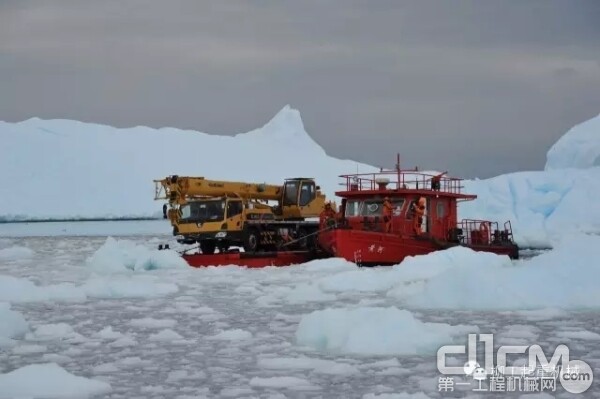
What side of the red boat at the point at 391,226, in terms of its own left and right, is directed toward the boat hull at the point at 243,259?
front

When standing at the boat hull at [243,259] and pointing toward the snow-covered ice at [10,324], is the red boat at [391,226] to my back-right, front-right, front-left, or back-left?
back-left

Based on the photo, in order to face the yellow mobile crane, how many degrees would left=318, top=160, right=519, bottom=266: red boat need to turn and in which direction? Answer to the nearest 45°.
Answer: approximately 45° to its right

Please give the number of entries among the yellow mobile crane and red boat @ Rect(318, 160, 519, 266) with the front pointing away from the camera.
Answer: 0

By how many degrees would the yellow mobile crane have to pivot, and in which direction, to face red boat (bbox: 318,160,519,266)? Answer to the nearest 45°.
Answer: approximately 135° to its left

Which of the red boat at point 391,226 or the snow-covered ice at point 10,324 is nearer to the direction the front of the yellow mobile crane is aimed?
the snow-covered ice

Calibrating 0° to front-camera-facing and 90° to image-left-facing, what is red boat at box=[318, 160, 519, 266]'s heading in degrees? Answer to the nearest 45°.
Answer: approximately 45°

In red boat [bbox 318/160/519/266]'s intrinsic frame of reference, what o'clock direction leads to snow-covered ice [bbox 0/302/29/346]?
The snow-covered ice is roughly at 11 o'clock from the red boat.

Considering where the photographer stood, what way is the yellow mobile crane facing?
facing the viewer and to the left of the viewer

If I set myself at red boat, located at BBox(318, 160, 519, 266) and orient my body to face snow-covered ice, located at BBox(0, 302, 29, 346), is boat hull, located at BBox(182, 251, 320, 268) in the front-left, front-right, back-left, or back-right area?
front-right
